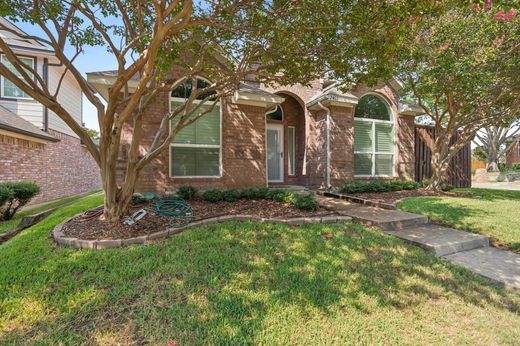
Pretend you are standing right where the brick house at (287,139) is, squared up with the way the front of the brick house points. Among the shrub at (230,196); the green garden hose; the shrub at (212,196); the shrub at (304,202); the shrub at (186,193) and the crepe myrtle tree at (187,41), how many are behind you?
0

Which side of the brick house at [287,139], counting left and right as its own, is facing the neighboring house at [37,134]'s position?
right

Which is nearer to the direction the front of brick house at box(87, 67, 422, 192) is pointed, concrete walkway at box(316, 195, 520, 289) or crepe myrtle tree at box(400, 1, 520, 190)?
the concrete walkway

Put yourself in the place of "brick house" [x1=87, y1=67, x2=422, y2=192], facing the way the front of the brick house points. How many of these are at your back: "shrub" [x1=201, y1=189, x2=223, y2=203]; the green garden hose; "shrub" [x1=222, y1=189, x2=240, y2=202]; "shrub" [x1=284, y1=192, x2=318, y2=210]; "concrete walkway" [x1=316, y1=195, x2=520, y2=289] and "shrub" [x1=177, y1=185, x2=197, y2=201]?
0

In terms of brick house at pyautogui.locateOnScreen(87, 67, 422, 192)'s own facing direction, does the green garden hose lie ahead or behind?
ahead

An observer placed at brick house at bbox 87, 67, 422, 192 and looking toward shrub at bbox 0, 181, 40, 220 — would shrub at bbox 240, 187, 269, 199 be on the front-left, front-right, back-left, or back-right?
front-left

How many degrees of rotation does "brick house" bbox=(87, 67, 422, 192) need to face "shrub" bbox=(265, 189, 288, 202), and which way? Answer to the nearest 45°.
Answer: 0° — it already faces it

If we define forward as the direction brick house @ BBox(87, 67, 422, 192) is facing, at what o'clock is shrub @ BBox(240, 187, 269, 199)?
The shrub is roughly at 1 o'clock from the brick house.

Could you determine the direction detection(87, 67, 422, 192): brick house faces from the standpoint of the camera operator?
facing the viewer

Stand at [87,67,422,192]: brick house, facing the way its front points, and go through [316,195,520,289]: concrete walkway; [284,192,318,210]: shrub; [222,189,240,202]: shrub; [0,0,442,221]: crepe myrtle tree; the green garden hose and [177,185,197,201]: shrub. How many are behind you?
0

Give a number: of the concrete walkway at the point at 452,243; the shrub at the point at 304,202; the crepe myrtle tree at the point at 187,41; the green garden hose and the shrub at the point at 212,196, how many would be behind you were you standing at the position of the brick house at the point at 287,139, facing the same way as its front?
0

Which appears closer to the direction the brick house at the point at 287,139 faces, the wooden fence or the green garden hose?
the green garden hose

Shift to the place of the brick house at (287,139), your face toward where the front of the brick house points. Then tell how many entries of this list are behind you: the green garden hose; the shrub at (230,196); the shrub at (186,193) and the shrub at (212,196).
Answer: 0

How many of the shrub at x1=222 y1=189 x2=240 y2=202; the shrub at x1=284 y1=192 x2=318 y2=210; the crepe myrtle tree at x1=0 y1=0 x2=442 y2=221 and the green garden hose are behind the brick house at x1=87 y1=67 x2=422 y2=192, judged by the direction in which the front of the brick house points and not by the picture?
0

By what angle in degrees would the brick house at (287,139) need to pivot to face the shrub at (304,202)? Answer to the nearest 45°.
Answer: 0° — it already faces it

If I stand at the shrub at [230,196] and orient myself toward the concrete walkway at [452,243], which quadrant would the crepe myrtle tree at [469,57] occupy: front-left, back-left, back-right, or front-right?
front-left

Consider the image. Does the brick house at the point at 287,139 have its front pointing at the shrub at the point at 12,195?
no

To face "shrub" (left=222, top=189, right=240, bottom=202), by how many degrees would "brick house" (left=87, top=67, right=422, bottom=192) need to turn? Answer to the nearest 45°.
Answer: approximately 45° to its right

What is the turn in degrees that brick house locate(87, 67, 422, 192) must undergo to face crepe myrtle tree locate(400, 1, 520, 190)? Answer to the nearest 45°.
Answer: approximately 45° to its left
